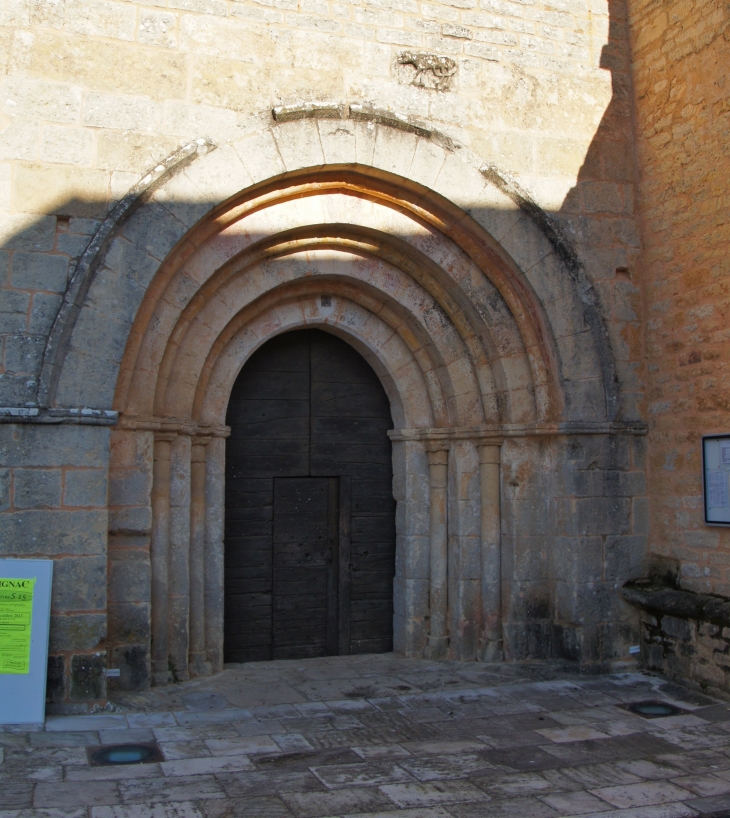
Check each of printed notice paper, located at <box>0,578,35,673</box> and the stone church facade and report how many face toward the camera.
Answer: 2

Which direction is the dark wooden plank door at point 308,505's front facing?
toward the camera

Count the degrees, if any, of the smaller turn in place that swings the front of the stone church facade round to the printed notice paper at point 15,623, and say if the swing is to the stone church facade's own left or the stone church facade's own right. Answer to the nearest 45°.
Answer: approximately 45° to the stone church facade's own right

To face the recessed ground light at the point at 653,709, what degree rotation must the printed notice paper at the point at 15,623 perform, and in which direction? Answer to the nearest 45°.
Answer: approximately 90° to its left

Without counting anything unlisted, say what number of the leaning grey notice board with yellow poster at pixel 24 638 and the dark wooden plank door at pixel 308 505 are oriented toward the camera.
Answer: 2

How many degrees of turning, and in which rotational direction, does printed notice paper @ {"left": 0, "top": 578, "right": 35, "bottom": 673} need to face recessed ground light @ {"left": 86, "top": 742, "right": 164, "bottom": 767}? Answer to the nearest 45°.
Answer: approximately 45° to its left

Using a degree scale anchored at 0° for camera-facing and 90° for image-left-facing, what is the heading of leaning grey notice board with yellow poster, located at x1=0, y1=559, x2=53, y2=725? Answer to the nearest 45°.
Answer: approximately 0°

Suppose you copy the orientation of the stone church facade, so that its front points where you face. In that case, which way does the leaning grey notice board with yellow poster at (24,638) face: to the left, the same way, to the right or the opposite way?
the same way

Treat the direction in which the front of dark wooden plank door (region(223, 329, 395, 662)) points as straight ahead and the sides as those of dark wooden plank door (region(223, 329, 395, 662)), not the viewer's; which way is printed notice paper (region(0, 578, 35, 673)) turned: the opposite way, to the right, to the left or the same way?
the same way

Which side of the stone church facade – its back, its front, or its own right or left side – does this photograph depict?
front

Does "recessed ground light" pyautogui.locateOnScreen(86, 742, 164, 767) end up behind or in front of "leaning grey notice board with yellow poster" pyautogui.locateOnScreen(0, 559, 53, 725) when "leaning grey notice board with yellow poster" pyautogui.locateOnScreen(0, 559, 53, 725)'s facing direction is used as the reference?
in front

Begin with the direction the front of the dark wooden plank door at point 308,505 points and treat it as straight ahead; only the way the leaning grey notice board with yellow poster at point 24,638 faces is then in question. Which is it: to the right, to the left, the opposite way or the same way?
the same way

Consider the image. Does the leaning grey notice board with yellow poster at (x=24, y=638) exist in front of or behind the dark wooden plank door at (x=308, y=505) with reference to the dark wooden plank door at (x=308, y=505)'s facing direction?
in front

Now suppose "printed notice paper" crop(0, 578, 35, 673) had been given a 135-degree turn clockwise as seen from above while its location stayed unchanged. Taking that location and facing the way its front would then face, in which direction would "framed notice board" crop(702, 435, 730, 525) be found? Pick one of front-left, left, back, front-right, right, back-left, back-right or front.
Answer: back-right

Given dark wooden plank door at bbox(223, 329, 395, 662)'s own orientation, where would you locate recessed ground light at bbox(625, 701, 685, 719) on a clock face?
The recessed ground light is roughly at 10 o'clock from the dark wooden plank door.
